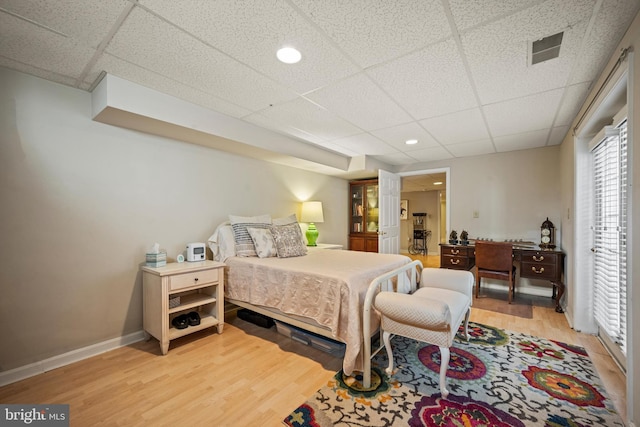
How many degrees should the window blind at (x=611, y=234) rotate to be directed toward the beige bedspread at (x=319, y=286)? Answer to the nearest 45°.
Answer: approximately 45° to its left

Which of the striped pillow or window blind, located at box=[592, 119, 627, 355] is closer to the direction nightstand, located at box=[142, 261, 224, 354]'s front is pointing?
the window blind

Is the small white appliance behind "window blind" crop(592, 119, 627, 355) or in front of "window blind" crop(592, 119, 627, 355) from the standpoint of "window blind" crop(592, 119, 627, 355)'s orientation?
in front

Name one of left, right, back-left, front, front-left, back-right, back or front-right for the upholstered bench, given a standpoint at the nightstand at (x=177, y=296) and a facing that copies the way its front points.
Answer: front

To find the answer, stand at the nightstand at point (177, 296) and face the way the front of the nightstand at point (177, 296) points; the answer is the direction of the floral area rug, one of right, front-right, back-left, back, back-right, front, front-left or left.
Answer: front

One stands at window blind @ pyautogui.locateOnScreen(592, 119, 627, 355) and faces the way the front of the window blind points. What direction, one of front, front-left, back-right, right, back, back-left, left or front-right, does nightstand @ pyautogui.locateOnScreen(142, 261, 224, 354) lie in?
front-left

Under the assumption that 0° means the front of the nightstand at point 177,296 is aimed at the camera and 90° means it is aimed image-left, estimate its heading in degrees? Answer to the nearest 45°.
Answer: approximately 315°

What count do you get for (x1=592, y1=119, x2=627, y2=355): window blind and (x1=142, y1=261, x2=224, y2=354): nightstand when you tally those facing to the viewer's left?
1

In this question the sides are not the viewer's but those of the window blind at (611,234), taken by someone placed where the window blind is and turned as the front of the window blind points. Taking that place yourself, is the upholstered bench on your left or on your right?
on your left

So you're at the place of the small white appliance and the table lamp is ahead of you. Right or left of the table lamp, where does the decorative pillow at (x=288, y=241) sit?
right

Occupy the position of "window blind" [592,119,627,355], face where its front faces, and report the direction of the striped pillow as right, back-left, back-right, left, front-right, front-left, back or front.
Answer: front-left

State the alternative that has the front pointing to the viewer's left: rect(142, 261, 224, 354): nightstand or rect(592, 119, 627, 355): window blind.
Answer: the window blind

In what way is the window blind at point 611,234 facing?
to the viewer's left

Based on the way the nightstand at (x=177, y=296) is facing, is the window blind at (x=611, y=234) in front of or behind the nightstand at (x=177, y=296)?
in front
